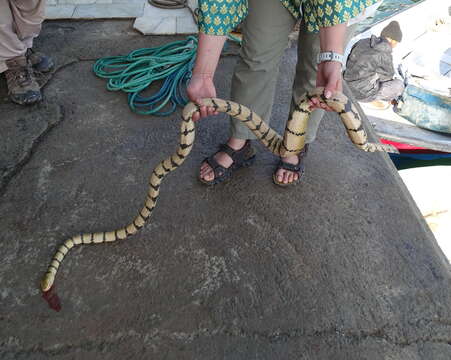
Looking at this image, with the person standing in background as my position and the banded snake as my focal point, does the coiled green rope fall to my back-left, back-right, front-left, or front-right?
front-left

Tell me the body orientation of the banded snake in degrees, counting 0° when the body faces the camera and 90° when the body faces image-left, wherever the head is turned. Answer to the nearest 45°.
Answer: approximately 45°

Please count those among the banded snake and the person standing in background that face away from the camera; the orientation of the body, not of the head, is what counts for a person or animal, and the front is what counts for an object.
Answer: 0

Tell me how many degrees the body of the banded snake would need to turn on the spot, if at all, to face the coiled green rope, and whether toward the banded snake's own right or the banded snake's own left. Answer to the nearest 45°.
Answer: approximately 90° to the banded snake's own right

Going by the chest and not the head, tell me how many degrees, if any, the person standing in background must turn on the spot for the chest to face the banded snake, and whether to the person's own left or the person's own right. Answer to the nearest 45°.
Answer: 0° — they already face it

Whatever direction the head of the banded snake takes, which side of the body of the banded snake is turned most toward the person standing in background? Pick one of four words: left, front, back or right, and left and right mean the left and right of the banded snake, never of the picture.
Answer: right

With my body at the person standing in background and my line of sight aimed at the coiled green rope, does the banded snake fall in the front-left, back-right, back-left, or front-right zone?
front-right

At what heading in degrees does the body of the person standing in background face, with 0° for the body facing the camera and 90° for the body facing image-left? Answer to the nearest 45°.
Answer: approximately 315°

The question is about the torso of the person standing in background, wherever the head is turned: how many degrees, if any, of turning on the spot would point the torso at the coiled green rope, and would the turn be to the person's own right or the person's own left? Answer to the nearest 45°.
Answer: approximately 45° to the person's own left
